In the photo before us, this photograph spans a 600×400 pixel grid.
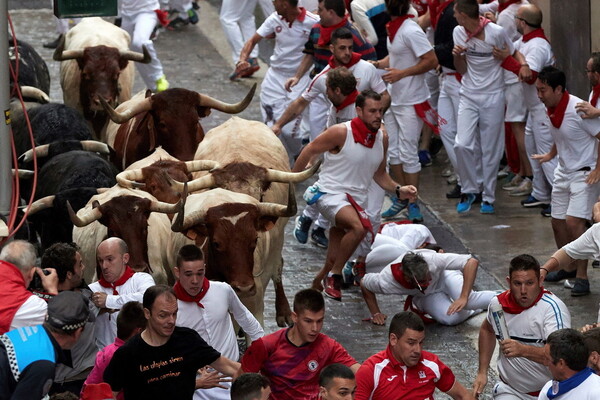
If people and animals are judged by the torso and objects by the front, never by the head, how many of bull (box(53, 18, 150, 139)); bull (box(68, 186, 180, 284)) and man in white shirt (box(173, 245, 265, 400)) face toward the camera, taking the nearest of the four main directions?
3

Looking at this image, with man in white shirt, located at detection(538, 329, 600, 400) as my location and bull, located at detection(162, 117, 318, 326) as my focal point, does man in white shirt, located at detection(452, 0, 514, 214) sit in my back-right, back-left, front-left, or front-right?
front-right

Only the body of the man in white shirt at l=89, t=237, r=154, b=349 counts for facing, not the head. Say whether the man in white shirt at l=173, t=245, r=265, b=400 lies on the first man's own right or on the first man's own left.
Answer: on the first man's own left

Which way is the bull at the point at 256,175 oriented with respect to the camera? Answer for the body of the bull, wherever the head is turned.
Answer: toward the camera

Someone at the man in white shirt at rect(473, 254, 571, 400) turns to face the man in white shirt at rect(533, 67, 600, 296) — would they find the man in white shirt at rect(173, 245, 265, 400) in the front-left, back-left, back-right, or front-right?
back-left

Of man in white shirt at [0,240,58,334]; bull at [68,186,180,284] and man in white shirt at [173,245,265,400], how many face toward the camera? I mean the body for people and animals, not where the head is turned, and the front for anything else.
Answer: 2

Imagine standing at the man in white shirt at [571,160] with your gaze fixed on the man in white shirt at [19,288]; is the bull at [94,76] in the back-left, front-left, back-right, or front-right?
front-right

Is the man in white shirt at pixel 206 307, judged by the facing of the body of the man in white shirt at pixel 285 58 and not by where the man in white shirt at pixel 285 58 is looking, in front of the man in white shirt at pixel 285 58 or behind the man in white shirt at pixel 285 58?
in front

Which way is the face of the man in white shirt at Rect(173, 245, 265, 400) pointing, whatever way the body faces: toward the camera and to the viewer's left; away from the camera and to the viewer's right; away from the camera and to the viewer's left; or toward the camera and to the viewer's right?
toward the camera and to the viewer's right

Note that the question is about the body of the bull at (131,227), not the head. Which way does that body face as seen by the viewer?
toward the camera

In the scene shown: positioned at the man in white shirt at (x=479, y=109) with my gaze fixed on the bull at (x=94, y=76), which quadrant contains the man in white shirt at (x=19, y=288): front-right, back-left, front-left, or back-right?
front-left

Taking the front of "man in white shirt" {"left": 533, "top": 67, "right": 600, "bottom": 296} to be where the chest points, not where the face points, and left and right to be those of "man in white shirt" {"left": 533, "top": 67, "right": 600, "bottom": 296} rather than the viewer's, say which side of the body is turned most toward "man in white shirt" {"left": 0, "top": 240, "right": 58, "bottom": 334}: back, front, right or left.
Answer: front

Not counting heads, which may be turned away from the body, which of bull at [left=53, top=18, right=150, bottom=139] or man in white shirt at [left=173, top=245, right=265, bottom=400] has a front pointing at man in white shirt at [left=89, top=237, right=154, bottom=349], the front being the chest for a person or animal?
the bull
